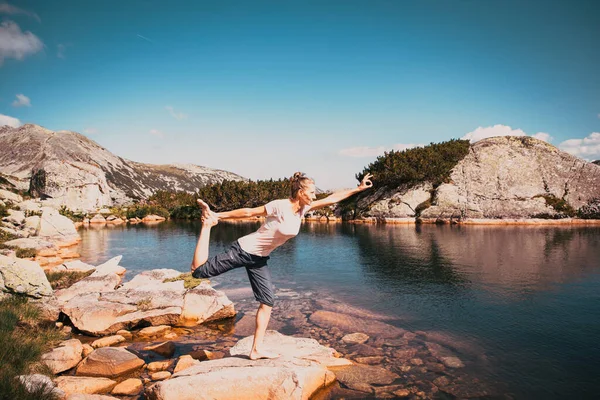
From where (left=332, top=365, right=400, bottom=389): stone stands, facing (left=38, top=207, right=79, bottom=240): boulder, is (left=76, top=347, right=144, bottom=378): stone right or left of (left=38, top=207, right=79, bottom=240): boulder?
left

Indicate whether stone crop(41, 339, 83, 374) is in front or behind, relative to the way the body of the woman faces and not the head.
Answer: behind

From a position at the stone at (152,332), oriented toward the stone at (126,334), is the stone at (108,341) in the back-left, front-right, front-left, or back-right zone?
front-left

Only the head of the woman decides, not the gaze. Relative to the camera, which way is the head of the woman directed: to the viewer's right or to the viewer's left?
to the viewer's right

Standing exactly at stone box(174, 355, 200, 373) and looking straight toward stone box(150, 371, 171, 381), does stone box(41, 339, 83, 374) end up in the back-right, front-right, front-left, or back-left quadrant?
front-right

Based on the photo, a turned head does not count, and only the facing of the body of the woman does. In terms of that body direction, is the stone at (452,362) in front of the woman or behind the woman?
in front

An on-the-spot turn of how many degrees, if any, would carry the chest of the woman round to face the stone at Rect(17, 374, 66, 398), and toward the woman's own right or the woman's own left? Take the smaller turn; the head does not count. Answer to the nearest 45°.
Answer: approximately 180°

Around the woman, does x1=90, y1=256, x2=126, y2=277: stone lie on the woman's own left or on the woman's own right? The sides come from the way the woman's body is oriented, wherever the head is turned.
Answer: on the woman's own left

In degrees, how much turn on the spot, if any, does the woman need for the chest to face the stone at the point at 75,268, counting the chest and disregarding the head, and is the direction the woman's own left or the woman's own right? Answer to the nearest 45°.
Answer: approximately 135° to the woman's own left

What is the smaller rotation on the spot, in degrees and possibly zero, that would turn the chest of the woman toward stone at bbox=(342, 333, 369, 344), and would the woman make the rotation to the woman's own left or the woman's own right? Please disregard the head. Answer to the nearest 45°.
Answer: approximately 45° to the woman's own left

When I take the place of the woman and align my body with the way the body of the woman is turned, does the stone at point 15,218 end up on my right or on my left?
on my left

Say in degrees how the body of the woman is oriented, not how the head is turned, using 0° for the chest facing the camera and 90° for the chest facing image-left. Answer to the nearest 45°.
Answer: approximately 270°
